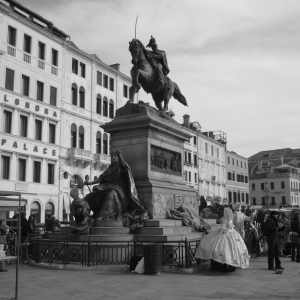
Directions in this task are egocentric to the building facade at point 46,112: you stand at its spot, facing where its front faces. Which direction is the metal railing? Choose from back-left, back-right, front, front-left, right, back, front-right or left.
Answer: front-right

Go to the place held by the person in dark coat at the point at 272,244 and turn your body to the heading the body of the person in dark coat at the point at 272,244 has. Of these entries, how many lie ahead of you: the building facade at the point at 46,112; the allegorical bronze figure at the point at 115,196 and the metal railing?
0

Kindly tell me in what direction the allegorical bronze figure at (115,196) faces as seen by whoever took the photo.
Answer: facing the viewer and to the left of the viewer

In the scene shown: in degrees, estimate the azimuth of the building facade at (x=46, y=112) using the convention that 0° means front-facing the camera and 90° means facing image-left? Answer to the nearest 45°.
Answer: approximately 315°

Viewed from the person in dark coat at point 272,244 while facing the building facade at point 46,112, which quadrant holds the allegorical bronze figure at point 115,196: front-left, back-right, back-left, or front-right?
front-left

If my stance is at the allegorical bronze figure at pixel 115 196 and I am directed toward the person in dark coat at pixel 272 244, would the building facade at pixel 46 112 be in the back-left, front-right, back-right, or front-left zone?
back-left

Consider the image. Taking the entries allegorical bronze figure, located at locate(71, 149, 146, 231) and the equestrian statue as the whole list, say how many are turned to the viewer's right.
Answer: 0

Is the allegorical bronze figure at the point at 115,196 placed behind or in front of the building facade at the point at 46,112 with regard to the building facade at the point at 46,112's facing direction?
in front

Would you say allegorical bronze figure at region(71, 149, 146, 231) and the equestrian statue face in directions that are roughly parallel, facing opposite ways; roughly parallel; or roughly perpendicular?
roughly parallel
